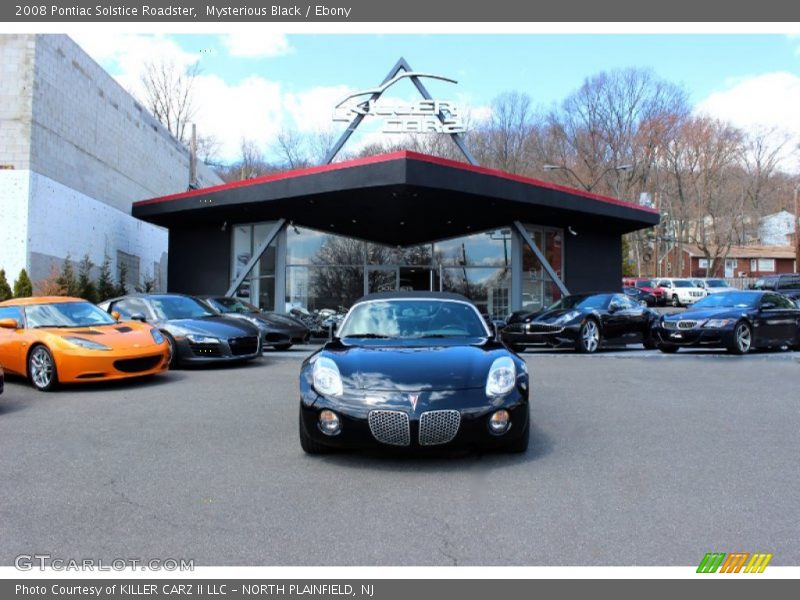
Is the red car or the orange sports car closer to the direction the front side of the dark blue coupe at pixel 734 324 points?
the orange sports car

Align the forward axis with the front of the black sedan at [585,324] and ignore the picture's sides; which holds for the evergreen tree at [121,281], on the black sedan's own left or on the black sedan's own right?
on the black sedan's own right

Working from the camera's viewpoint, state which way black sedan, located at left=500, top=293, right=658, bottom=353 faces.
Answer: facing the viewer and to the left of the viewer

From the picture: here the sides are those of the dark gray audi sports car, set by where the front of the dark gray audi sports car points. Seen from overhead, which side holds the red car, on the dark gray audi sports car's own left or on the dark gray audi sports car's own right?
on the dark gray audi sports car's own left

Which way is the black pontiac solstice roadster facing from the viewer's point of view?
toward the camera

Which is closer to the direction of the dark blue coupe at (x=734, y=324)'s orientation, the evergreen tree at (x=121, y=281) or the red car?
the evergreen tree

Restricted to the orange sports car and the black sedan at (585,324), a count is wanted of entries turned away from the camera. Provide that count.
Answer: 0

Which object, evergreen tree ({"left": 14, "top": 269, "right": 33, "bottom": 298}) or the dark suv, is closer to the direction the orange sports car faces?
the dark suv

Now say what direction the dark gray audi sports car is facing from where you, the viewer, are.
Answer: facing the viewer and to the right of the viewer

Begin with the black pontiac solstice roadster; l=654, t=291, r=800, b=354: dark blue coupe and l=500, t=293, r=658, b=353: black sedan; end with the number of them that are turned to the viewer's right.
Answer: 0

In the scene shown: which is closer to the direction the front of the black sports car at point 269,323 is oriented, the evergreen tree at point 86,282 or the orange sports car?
the orange sports car

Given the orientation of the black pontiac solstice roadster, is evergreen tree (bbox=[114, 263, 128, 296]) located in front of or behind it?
behind

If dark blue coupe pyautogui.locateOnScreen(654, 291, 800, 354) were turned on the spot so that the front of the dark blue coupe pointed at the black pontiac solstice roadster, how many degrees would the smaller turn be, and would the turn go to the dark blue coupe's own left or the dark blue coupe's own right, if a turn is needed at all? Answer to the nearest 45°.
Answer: approximately 45° to the dark blue coupe's own left

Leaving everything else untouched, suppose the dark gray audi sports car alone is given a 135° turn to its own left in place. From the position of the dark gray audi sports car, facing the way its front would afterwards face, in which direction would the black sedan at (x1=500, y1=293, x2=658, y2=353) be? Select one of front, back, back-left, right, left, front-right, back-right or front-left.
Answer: right

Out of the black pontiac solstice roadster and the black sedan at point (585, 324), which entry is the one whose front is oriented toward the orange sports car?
the black sedan

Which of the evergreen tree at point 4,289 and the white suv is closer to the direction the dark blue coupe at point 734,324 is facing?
the evergreen tree

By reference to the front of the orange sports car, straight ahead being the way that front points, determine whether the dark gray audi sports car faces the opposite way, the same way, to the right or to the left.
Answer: the same way
